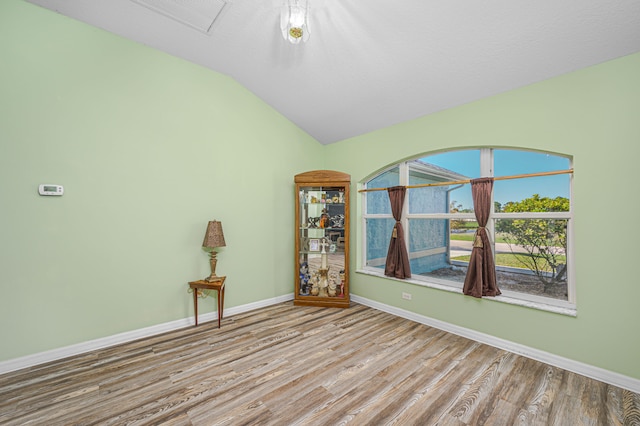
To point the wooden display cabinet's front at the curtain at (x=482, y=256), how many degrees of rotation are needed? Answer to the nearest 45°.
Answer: approximately 45° to its left

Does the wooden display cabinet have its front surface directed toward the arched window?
no

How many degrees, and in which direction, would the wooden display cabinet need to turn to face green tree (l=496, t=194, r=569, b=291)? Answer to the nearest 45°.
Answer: approximately 45° to its left

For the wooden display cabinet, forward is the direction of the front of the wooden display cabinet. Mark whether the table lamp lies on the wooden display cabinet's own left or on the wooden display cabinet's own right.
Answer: on the wooden display cabinet's own right

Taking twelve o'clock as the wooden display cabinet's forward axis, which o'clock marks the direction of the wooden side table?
The wooden side table is roughly at 2 o'clock from the wooden display cabinet.

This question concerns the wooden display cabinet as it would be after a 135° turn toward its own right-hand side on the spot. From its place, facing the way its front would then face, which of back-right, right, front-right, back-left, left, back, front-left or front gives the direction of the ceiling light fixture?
back-left

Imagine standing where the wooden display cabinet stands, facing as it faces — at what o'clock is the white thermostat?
The white thermostat is roughly at 2 o'clock from the wooden display cabinet.

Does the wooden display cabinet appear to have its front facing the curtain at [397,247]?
no

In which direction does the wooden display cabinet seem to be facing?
toward the camera

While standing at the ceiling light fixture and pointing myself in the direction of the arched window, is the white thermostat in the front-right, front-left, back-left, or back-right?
back-left
